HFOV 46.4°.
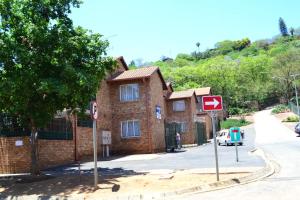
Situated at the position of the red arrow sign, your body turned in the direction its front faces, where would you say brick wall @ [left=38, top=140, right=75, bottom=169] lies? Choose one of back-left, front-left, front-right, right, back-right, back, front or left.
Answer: back-right

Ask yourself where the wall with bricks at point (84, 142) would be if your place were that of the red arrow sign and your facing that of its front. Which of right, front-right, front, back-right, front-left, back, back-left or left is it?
back-right

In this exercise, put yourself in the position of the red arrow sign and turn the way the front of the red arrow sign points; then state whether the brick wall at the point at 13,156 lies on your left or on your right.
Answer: on your right

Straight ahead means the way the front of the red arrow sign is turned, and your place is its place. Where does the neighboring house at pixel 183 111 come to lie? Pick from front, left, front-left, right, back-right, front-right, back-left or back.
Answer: back

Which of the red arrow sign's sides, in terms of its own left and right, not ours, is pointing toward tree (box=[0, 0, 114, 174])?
right

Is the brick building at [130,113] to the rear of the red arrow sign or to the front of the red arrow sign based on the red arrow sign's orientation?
to the rear

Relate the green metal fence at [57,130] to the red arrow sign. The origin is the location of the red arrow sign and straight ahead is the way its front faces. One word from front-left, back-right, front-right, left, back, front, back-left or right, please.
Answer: back-right

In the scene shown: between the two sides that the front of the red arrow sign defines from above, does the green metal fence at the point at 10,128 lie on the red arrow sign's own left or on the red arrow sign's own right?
on the red arrow sign's own right

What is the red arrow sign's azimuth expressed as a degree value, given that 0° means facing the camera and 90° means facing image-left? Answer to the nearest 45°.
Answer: approximately 0°
